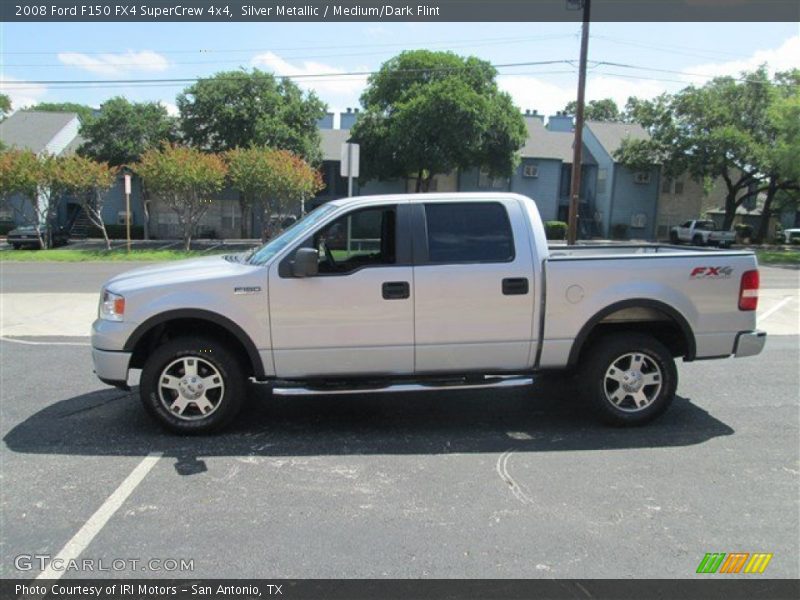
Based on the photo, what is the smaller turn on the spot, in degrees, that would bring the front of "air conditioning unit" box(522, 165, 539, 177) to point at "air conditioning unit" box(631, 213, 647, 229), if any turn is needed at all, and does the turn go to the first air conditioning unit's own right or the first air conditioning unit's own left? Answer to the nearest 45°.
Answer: approximately 90° to the first air conditioning unit's own left

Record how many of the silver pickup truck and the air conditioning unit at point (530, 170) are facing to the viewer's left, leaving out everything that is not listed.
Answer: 1

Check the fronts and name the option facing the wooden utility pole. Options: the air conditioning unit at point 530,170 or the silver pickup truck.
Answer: the air conditioning unit

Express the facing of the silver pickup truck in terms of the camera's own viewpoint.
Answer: facing to the left of the viewer

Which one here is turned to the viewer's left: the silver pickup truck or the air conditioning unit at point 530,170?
the silver pickup truck

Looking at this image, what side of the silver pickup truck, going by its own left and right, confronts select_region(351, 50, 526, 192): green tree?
right

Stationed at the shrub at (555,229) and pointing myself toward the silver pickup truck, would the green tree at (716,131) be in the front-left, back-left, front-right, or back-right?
back-left

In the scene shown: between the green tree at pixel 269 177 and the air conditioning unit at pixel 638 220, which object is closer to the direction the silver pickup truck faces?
the green tree

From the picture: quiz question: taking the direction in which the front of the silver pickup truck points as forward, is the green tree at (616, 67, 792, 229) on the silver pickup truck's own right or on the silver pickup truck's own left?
on the silver pickup truck's own right

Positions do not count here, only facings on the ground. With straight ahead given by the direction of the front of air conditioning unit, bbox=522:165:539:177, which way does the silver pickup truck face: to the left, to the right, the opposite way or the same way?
to the right

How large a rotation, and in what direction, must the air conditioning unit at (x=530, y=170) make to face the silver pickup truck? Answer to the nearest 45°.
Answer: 0° — it already faces it

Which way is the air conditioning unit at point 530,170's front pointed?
toward the camera

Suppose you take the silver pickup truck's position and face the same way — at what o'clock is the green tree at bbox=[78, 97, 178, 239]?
The green tree is roughly at 2 o'clock from the silver pickup truck.

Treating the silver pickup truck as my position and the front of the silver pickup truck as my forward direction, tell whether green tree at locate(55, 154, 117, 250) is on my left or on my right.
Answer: on my right

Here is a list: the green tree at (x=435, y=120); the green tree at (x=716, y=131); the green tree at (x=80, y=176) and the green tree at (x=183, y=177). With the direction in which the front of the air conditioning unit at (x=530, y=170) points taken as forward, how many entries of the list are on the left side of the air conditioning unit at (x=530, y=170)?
1

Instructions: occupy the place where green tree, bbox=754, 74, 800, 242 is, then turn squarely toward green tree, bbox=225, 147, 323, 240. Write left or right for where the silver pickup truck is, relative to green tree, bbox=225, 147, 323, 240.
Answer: left

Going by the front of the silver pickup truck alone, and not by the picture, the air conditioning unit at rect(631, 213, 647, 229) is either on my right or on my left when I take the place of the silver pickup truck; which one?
on my right

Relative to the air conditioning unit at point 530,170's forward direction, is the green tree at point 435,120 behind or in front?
in front
